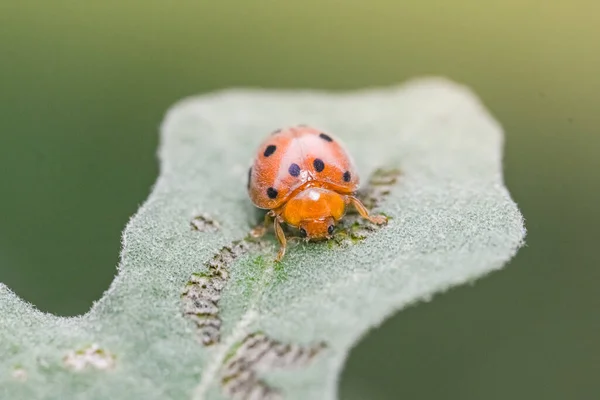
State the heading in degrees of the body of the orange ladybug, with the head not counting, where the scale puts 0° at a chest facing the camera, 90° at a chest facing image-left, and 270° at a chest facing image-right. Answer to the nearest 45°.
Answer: approximately 0°
